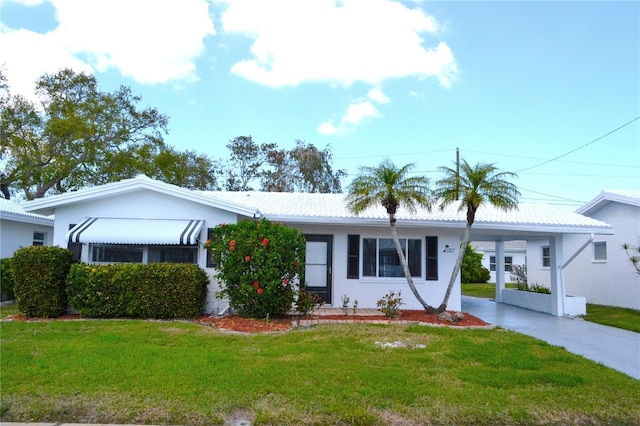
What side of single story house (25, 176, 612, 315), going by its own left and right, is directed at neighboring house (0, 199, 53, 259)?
right

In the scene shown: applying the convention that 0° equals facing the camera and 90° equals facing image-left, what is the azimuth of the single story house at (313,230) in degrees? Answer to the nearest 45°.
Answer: approximately 0°

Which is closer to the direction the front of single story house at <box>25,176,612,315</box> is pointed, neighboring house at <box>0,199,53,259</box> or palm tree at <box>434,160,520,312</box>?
the palm tree

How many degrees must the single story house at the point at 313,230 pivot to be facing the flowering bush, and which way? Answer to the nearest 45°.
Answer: approximately 45° to its right

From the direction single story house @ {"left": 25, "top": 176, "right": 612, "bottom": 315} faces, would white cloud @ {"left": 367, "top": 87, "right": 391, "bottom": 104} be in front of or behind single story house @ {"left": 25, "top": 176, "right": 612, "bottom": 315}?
behind

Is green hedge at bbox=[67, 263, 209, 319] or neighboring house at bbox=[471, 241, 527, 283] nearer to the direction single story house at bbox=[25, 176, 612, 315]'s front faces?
the green hedge

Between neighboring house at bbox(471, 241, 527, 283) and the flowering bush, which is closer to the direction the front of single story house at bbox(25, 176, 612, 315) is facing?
the flowering bush

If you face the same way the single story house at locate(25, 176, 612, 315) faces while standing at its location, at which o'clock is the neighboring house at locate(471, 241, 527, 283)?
The neighboring house is roughly at 7 o'clock from the single story house.
